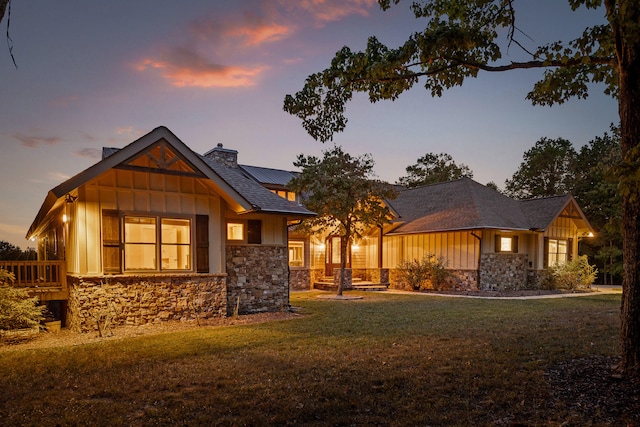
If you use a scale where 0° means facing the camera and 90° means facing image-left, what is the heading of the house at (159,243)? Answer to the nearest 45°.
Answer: approximately 0°
